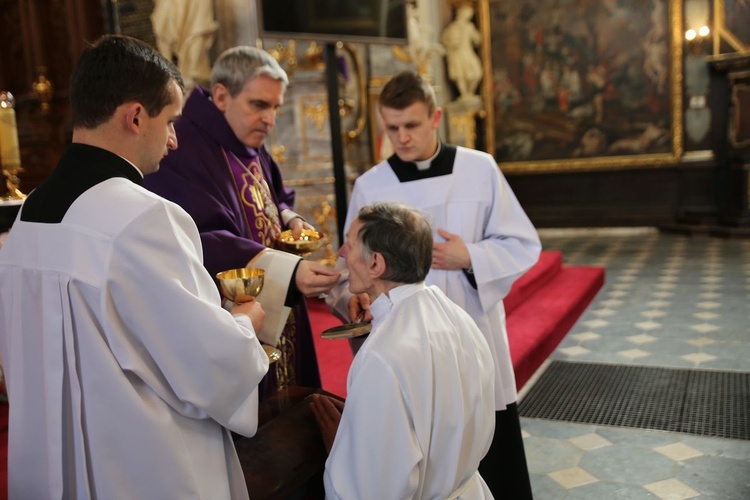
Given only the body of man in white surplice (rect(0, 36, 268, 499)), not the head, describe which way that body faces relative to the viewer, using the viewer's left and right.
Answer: facing away from the viewer and to the right of the viewer

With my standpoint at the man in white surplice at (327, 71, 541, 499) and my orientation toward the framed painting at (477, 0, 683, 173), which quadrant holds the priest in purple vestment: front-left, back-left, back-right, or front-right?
back-left

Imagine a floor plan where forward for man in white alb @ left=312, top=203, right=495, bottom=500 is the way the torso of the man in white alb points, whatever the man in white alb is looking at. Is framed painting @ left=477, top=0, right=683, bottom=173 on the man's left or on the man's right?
on the man's right

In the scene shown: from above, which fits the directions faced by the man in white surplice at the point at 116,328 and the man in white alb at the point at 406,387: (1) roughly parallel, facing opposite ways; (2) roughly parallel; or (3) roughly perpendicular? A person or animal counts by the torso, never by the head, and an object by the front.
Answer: roughly perpendicular

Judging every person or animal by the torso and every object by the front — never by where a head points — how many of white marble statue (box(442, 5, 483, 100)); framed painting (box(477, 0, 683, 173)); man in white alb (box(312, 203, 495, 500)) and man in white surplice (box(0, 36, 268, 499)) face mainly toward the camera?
2

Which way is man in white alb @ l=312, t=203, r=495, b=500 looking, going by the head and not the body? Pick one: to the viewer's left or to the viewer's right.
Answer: to the viewer's left

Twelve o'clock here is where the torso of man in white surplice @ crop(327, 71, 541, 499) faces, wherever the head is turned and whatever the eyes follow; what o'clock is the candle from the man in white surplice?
The candle is roughly at 2 o'clock from the man in white surplice.

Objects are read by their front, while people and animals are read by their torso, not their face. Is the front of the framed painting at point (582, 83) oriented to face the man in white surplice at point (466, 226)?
yes

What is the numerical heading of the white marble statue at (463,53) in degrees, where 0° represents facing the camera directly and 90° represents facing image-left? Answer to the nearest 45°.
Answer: approximately 0°

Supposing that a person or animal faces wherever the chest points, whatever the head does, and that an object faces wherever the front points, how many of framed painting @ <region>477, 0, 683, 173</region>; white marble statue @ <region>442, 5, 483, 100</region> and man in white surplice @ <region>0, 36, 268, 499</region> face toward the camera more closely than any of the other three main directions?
2

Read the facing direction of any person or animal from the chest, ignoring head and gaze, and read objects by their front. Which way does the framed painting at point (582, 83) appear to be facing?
toward the camera

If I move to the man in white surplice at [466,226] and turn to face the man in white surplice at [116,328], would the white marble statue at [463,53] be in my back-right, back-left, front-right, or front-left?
back-right

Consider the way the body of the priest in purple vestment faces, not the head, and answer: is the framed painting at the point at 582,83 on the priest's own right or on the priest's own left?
on the priest's own left

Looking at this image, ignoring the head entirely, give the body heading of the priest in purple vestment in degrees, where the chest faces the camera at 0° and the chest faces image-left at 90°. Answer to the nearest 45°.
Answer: approximately 315°

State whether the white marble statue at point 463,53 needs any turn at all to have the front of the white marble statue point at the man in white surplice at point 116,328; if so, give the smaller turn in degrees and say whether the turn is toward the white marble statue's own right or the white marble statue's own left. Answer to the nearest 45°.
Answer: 0° — it already faces them

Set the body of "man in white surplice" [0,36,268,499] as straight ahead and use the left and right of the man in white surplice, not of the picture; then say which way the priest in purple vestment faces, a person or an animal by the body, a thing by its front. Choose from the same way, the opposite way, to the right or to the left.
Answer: to the right

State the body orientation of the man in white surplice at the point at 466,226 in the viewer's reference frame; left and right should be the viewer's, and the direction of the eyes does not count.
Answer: facing the viewer and to the left of the viewer
